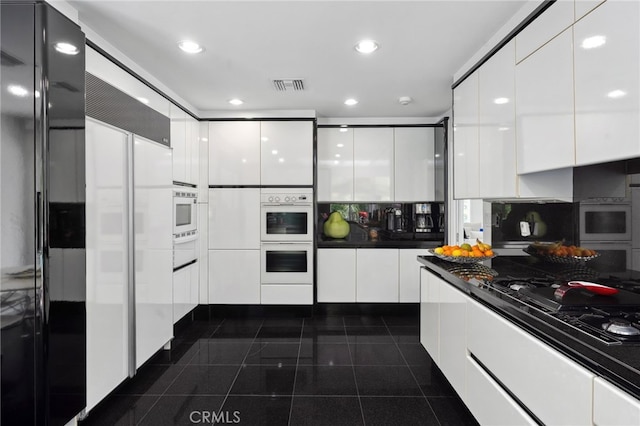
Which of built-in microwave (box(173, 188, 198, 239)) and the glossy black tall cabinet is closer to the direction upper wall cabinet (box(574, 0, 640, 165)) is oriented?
the glossy black tall cabinet

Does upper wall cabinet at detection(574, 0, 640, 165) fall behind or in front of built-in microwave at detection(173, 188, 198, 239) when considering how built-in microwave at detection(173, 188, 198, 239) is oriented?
in front

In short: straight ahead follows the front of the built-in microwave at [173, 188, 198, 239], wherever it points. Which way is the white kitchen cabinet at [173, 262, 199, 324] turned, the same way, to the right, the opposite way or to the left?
the same way

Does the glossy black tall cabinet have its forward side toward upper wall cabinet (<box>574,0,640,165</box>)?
yes

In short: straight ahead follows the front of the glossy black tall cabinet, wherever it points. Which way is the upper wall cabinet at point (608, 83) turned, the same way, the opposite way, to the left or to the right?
the opposite way

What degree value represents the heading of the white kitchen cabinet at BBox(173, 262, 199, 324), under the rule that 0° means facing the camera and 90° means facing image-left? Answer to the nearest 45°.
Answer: approximately 315°

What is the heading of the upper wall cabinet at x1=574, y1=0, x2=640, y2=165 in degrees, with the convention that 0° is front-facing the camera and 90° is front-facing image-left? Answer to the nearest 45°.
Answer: approximately 45°

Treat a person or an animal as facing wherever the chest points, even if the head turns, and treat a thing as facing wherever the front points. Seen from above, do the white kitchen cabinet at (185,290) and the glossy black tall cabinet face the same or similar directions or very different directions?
same or similar directions

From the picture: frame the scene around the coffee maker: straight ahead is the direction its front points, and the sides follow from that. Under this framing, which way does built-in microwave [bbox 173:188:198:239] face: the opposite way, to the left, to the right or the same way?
to the left

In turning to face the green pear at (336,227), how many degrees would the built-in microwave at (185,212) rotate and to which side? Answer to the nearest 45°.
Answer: approximately 45° to its left

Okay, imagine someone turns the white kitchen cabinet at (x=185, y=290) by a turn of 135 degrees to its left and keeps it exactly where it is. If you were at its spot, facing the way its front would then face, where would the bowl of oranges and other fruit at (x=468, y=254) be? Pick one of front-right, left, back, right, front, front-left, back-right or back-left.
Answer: back-right

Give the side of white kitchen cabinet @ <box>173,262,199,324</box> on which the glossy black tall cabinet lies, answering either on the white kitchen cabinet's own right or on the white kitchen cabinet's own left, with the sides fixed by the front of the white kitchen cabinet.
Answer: on the white kitchen cabinet's own right

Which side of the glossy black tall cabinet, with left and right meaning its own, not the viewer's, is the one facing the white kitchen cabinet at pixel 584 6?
front

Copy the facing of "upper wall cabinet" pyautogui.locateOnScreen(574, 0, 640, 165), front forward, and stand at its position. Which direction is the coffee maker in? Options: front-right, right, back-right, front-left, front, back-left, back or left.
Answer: right

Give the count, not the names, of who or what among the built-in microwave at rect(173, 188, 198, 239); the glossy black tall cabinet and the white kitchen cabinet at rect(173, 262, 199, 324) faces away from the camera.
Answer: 0

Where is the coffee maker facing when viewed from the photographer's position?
facing the viewer

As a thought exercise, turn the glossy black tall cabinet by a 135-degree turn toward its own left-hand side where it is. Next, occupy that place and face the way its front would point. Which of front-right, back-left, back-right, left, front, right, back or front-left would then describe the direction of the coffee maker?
right

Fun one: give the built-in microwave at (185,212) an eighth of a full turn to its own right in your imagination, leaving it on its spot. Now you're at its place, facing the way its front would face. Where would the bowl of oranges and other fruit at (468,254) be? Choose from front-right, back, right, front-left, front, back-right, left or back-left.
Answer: front-left
